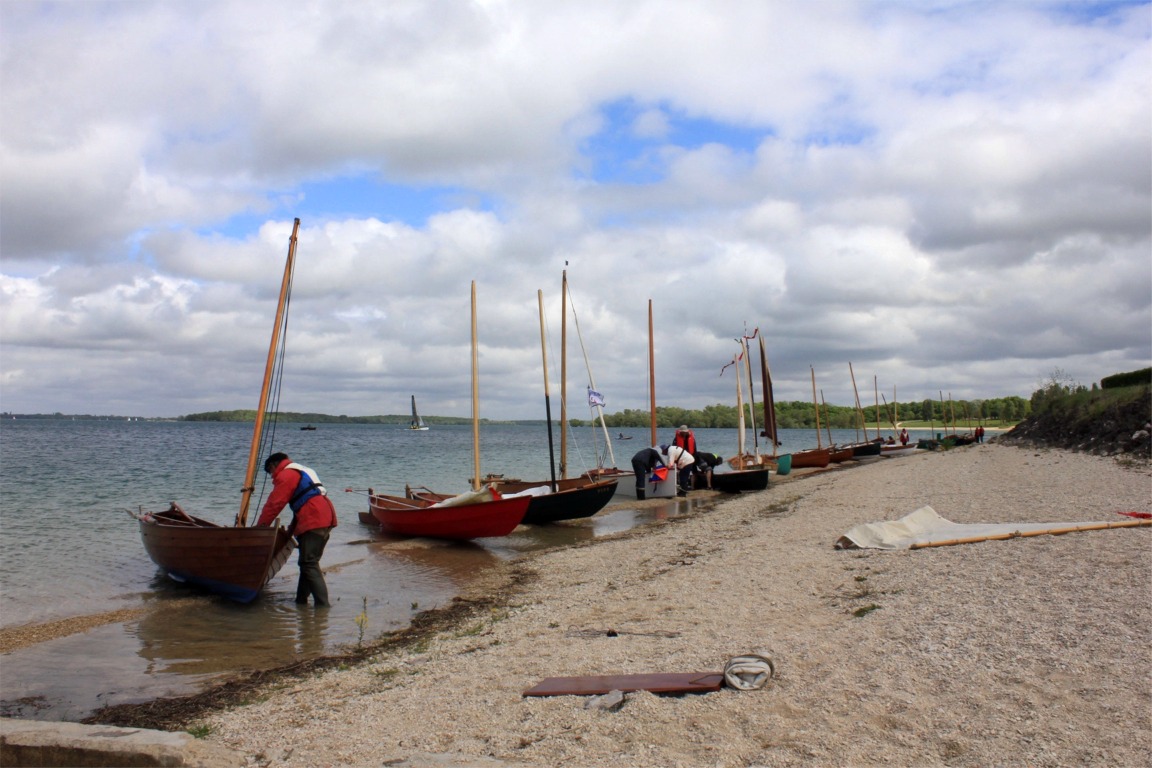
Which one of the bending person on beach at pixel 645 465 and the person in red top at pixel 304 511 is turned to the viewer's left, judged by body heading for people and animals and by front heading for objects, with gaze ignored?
the person in red top

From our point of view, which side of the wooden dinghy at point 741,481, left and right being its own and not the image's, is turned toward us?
right

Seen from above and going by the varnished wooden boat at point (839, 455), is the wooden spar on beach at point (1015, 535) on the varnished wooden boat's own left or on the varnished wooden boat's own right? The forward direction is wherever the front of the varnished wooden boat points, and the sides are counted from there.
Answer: on the varnished wooden boat's own right

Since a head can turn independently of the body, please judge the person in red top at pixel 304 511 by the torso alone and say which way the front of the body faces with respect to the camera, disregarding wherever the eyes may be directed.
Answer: to the viewer's left

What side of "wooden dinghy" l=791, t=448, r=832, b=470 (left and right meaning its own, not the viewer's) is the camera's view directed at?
right
